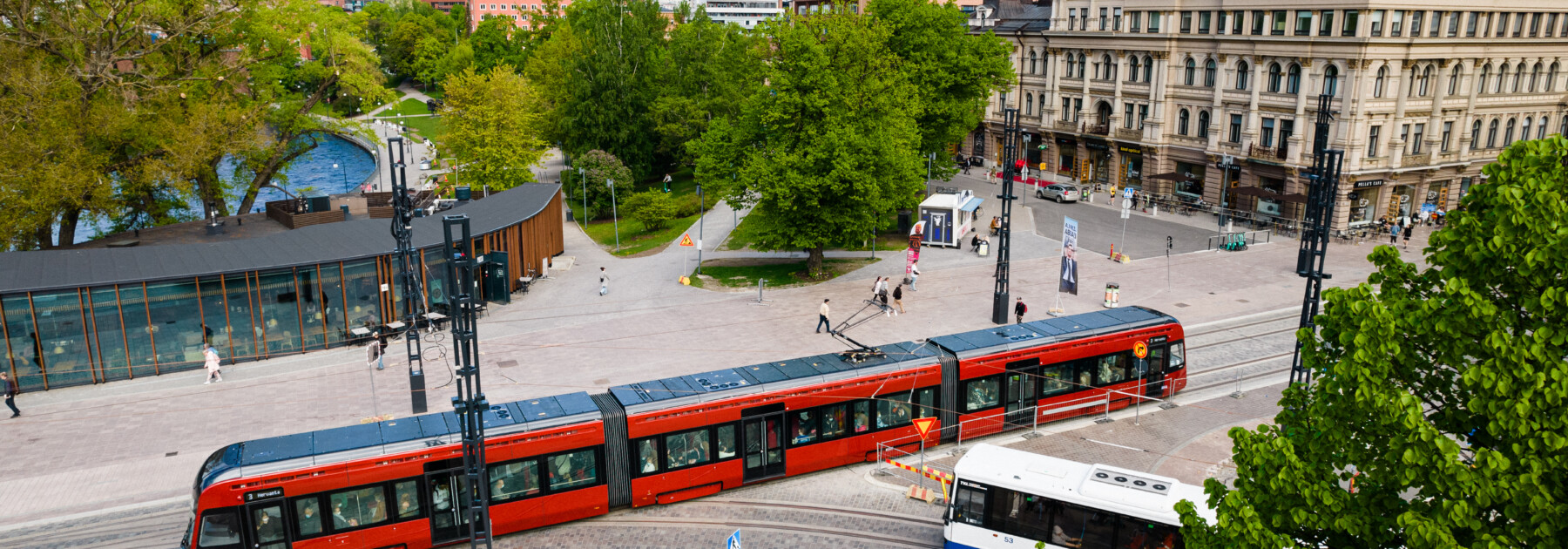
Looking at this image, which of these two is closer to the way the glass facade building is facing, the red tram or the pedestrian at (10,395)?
the red tram

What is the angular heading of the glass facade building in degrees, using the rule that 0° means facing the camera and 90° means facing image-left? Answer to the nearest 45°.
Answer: approximately 315°

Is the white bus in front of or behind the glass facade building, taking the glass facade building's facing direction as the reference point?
in front

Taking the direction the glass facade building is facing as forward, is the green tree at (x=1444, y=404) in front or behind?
in front

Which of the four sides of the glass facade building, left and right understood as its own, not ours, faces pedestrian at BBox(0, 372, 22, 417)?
right

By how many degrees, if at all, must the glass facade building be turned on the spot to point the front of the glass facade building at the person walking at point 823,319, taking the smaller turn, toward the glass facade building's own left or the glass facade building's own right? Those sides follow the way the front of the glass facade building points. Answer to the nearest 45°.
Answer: approximately 45° to the glass facade building's own left

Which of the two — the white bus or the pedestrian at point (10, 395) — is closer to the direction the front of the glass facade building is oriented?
the white bus

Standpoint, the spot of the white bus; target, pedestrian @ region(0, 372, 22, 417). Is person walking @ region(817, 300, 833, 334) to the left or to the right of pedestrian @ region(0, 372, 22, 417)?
right

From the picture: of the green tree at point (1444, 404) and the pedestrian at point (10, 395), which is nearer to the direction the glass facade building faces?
the green tree
